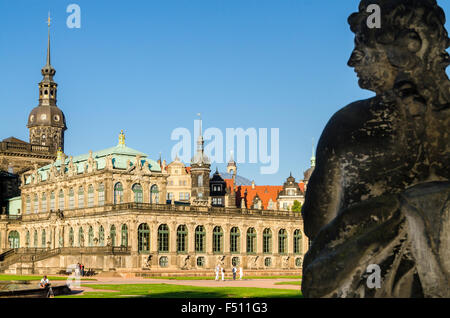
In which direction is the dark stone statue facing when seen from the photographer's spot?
facing away from the viewer and to the left of the viewer
